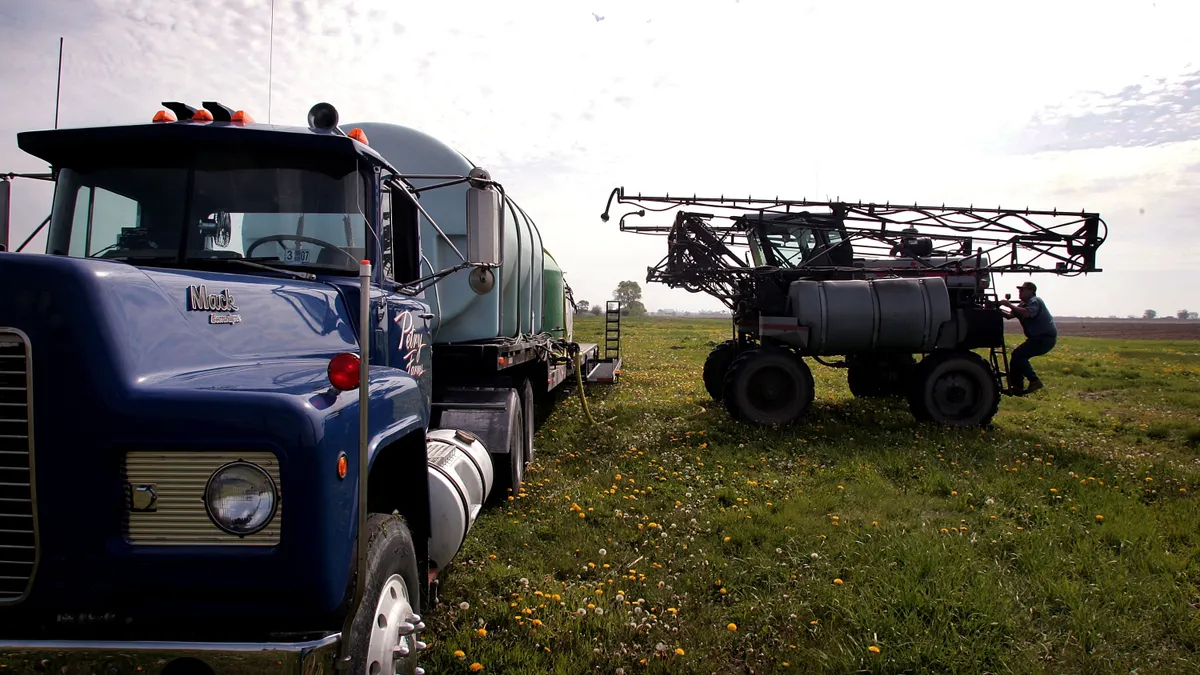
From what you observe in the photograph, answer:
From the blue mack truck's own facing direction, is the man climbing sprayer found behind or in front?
behind

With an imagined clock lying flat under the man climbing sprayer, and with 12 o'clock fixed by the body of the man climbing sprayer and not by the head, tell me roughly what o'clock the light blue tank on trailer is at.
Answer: The light blue tank on trailer is roughly at 10 o'clock from the man climbing sprayer.

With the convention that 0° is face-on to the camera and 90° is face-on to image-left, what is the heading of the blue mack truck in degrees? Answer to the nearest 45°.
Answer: approximately 45°

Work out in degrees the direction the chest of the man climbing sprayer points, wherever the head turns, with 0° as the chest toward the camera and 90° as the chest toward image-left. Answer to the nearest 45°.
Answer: approximately 90°

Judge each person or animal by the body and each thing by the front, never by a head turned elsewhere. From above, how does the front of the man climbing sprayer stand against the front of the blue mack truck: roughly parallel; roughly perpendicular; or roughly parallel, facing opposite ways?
roughly perpendicular

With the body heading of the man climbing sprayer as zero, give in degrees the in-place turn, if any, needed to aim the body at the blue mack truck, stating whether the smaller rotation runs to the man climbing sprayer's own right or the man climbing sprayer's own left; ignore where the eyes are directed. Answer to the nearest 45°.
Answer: approximately 90° to the man climbing sprayer's own left
